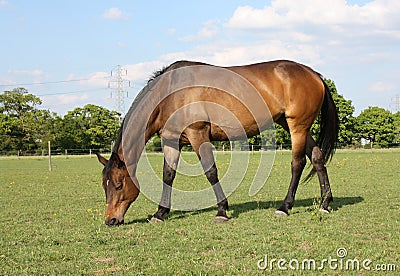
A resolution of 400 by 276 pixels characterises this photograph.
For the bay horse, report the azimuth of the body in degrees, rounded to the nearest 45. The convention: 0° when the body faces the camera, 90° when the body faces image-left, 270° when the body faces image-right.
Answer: approximately 90°
